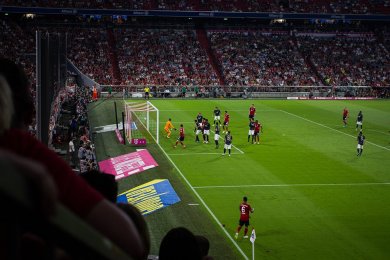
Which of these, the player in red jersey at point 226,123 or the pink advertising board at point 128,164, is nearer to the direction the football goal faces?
the player in red jersey

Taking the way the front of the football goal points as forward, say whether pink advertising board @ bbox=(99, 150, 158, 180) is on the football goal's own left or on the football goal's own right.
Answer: on the football goal's own right

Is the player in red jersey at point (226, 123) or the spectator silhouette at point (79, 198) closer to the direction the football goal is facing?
the player in red jersey

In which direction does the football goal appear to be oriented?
to the viewer's right

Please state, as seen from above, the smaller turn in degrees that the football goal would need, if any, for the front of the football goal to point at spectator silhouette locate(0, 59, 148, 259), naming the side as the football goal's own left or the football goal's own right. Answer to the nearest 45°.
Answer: approximately 90° to the football goal's own right

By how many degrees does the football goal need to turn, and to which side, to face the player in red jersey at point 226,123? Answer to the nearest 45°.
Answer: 0° — it already faces them
